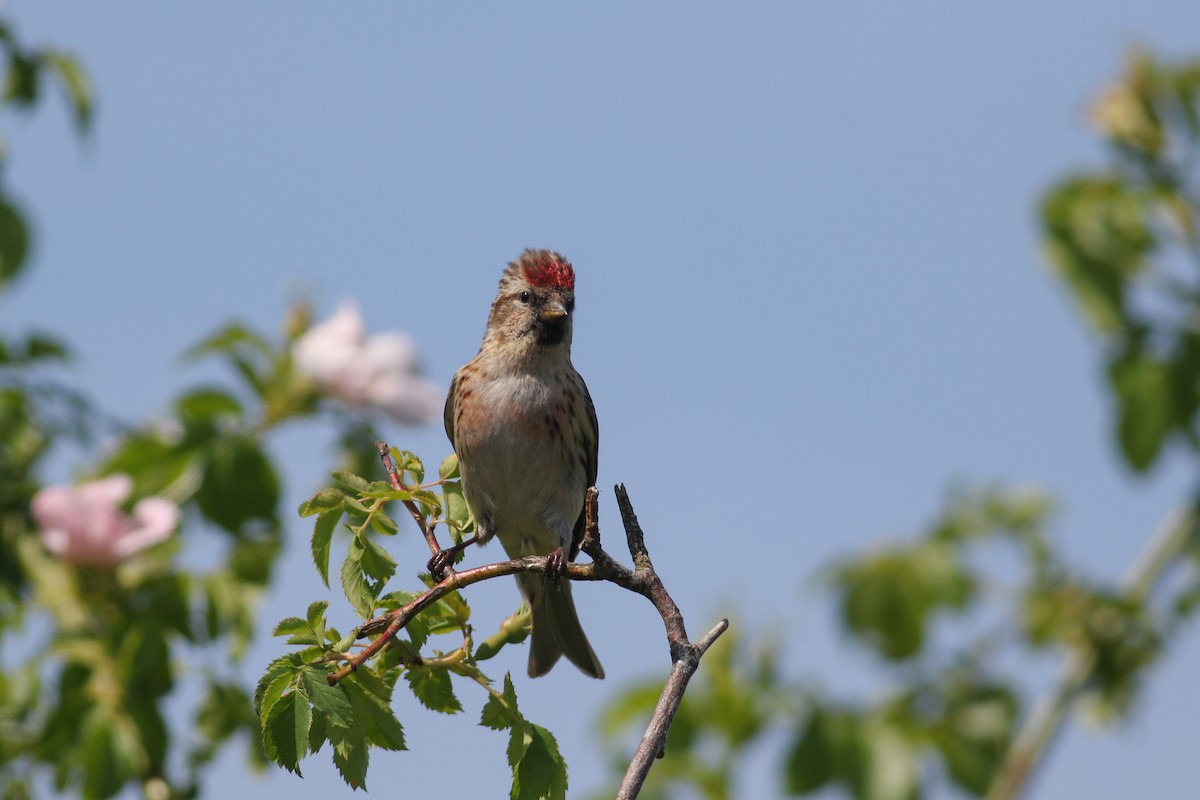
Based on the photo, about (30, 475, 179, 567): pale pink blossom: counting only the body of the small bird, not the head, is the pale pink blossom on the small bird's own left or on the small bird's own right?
on the small bird's own right

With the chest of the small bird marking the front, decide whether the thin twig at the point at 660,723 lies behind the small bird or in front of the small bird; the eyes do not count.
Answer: in front
